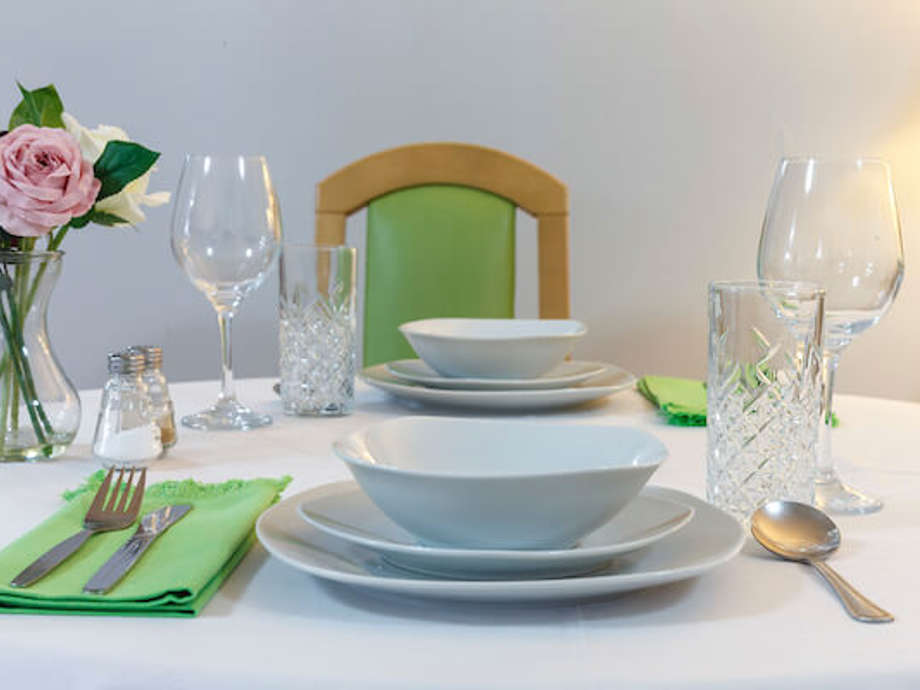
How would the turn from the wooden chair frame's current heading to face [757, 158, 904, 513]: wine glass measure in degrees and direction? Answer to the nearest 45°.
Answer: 0° — it already faces it

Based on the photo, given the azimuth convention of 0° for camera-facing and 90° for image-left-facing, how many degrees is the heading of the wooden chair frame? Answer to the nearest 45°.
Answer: approximately 0°

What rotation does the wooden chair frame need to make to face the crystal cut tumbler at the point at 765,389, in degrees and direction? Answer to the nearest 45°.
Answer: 0° — it already faces it

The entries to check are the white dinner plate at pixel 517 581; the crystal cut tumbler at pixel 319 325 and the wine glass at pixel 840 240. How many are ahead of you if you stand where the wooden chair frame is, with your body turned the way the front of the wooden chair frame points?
3

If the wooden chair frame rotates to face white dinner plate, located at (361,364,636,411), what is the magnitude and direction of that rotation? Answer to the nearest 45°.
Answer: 0° — it already faces it

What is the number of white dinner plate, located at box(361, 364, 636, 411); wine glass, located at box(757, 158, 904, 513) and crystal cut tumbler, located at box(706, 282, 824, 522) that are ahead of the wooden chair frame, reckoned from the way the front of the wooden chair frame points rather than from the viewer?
3

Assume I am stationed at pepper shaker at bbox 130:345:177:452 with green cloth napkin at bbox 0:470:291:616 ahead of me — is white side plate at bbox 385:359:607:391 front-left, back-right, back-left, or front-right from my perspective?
back-left

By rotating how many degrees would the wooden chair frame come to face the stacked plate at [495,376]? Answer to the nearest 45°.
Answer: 0° — it already faces it

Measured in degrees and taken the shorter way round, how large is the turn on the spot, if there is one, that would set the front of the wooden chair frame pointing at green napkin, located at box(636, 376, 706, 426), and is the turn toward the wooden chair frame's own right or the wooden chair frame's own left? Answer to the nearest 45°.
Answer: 0° — it already faces it

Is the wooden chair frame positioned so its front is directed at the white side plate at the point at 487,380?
yes
